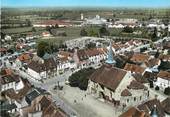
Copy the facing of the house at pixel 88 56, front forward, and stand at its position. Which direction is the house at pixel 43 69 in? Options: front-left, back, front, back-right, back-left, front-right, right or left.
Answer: right

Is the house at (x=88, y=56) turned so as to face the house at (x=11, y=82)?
no

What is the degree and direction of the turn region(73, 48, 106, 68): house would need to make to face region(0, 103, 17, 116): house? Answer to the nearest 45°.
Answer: approximately 45° to its right

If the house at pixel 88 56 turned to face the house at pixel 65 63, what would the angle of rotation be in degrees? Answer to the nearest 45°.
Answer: approximately 90° to its right

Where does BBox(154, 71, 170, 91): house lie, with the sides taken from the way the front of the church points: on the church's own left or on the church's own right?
on the church's own right

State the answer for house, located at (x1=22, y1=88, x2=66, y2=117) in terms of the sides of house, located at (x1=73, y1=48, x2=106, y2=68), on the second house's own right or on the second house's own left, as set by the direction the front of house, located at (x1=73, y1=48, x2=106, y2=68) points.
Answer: on the second house's own right

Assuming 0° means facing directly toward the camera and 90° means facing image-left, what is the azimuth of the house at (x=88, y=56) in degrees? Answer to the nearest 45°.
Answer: approximately 315°

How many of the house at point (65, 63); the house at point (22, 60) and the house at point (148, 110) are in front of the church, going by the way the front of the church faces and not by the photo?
2

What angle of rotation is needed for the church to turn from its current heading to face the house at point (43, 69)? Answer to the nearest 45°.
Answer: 0° — it already faces it

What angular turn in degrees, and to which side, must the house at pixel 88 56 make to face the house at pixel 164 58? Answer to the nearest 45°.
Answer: approximately 45° to its left

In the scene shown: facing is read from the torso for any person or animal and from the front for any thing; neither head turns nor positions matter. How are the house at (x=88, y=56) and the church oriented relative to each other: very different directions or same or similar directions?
very different directions

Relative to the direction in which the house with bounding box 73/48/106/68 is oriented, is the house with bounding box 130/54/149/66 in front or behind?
in front

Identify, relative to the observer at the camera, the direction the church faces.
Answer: facing away from the viewer and to the left of the viewer

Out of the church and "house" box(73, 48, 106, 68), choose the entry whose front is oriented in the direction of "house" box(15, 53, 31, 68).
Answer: the church
